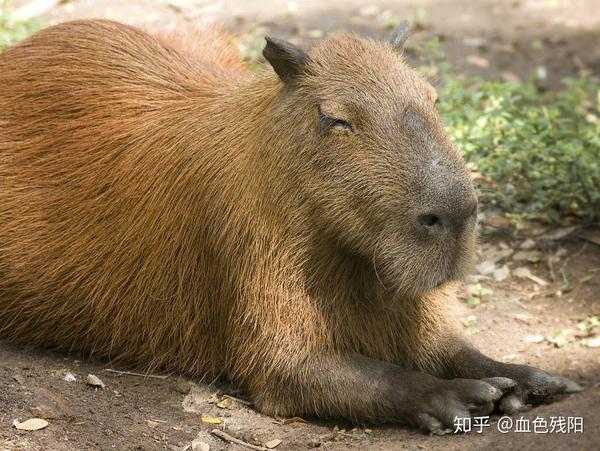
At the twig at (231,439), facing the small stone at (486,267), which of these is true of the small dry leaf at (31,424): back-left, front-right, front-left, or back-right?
back-left

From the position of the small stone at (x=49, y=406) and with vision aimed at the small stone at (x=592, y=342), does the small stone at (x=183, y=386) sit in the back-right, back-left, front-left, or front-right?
front-left

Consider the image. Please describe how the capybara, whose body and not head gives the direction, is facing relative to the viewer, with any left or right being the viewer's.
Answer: facing the viewer and to the right of the viewer

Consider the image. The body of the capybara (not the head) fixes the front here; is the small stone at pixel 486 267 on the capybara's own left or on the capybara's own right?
on the capybara's own left

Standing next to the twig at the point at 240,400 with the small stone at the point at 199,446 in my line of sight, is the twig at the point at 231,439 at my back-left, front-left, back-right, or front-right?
front-left

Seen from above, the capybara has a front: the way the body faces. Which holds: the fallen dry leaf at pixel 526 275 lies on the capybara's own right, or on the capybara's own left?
on the capybara's own left

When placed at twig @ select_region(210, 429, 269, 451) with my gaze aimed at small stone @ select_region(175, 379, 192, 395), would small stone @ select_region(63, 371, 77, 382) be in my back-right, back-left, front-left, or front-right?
front-left
